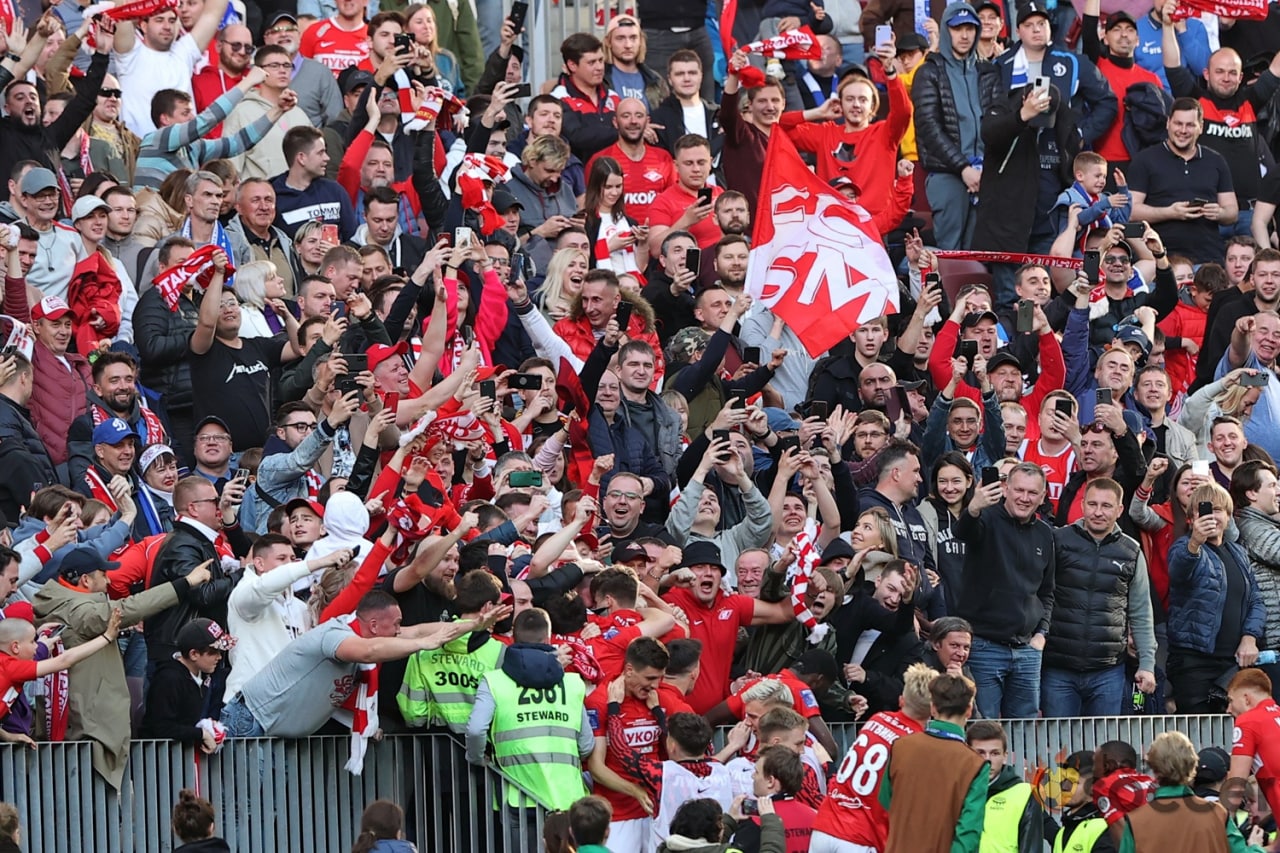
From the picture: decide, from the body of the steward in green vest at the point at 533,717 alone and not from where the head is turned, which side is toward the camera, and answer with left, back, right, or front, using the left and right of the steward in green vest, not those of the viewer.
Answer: back

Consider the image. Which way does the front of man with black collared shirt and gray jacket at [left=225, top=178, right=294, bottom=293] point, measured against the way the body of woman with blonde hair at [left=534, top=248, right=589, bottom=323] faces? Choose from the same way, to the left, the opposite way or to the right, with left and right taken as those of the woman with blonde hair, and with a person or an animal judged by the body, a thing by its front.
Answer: the same way

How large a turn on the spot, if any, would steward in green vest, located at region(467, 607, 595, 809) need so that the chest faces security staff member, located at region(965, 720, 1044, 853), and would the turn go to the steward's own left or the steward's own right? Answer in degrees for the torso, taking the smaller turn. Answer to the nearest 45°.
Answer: approximately 90° to the steward's own right

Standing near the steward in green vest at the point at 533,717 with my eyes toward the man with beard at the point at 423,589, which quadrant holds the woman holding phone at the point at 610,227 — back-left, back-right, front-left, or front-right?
front-right

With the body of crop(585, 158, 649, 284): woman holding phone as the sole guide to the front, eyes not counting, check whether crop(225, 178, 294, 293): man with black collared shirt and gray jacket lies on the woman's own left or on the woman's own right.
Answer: on the woman's own right

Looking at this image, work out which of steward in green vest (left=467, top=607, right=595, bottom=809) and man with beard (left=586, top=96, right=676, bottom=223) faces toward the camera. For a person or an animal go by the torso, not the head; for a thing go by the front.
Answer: the man with beard

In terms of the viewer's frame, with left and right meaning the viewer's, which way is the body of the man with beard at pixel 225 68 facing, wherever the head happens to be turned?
facing the viewer and to the right of the viewer

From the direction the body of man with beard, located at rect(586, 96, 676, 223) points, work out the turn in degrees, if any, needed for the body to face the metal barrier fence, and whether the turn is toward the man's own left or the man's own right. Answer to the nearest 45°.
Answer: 0° — they already face it

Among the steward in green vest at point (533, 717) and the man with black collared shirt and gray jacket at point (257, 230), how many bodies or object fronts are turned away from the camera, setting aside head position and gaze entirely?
1

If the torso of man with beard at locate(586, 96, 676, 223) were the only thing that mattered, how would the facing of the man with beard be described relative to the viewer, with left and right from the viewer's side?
facing the viewer

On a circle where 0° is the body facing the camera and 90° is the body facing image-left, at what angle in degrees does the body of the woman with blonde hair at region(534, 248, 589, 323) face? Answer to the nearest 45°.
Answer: approximately 315°

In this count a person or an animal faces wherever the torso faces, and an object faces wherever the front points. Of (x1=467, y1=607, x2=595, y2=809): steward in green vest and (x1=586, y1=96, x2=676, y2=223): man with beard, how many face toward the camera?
1

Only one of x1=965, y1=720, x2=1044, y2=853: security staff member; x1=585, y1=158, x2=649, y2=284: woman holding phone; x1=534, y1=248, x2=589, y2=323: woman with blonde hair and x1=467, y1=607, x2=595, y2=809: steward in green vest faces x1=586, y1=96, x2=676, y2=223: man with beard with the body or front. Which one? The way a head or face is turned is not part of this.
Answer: the steward in green vest

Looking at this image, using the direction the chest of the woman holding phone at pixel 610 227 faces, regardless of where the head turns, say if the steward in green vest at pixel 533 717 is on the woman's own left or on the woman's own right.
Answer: on the woman's own right

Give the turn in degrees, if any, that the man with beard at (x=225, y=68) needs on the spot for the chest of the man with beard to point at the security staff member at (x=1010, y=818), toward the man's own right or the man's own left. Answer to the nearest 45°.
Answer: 0° — they already face them

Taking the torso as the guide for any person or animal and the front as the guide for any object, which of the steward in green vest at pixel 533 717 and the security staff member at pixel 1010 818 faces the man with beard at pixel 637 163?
the steward in green vest

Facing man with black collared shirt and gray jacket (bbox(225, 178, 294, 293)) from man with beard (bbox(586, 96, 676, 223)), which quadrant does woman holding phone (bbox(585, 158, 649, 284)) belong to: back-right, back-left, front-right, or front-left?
front-left

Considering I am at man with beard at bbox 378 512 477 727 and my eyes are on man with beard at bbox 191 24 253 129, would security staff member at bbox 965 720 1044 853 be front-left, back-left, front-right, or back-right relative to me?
back-right

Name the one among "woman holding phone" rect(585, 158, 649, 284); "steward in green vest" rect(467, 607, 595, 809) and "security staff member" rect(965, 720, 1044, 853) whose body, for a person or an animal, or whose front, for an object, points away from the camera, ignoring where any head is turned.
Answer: the steward in green vest
